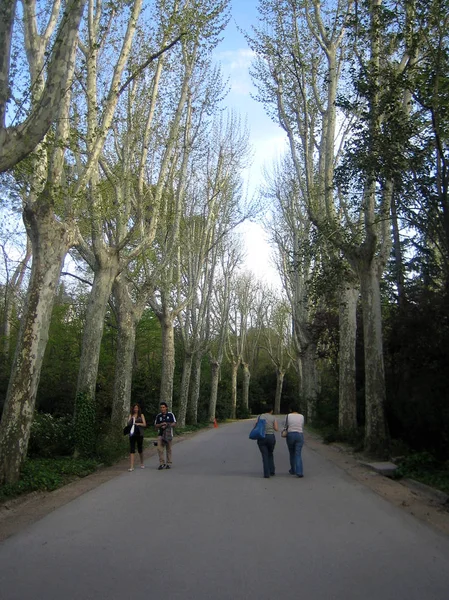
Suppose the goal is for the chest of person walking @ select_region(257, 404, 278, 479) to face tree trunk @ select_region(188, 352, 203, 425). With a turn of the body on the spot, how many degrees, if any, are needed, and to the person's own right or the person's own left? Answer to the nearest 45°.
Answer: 0° — they already face it

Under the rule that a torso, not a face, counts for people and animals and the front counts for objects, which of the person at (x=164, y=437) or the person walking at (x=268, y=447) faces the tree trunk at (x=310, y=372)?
the person walking at (x=268, y=447)

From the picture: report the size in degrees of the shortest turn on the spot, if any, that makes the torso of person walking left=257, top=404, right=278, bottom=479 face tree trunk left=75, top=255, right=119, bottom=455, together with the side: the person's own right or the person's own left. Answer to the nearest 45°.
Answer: approximately 45° to the person's own left

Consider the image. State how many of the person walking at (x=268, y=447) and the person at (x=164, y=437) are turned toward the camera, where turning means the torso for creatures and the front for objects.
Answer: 1

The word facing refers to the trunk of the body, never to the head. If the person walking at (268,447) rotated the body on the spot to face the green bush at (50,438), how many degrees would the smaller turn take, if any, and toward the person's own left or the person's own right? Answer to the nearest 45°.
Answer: approximately 90° to the person's own left

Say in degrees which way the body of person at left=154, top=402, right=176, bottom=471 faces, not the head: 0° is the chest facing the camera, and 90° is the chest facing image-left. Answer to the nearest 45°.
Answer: approximately 0°

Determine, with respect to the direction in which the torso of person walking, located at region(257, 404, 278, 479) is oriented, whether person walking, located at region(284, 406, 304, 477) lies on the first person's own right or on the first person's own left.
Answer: on the first person's own right

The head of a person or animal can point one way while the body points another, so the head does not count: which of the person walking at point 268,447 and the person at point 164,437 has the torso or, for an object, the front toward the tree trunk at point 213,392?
the person walking at point 268,447

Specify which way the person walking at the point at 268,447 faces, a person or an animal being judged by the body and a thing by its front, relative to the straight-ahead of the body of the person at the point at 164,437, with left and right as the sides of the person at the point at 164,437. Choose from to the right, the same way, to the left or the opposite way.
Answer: the opposite way

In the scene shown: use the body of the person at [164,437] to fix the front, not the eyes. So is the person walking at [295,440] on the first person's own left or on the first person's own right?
on the first person's own left

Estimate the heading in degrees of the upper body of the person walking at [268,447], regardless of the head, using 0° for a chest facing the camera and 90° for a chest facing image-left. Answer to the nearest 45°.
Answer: approximately 180°
